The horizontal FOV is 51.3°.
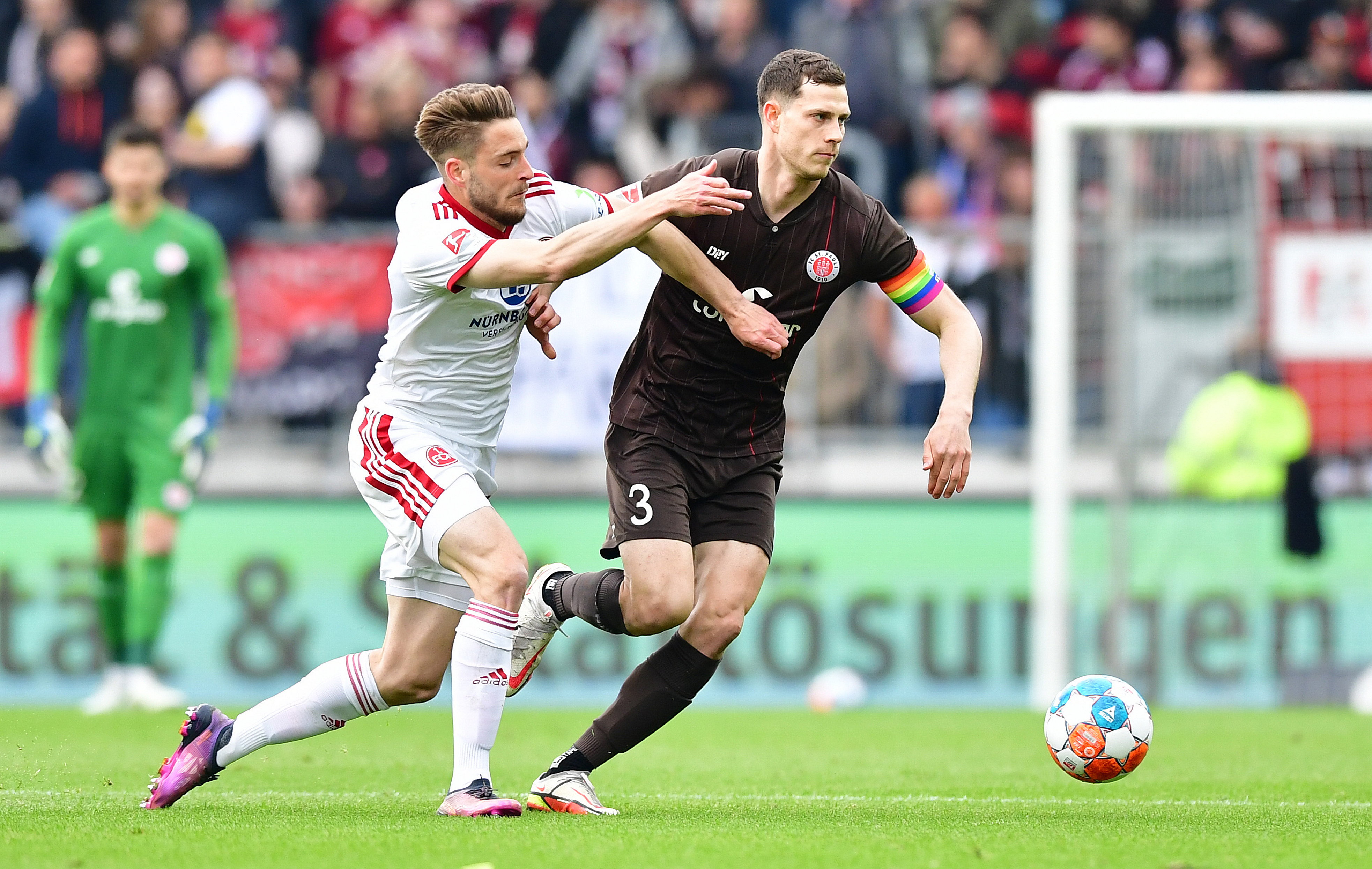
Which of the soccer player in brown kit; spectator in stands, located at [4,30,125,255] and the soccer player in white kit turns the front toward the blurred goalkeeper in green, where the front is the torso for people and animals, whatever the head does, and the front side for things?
the spectator in stands

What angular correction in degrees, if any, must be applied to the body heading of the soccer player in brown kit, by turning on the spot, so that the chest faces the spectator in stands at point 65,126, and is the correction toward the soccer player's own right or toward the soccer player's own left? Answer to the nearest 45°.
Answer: approximately 180°

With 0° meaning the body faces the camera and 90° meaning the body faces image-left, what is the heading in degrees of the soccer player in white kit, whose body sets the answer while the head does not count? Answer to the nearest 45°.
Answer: approximately 315°

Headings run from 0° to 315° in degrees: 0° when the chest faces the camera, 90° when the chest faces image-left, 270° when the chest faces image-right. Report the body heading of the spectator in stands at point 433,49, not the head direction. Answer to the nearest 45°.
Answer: approximately 0°

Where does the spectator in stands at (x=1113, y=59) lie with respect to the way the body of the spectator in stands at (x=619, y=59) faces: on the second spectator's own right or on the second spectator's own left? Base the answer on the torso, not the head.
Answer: on the second spectator's own left

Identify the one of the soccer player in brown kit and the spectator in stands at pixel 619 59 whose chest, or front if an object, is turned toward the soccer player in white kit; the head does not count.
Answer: the spectator in stands
